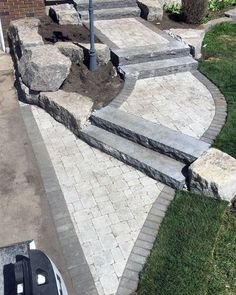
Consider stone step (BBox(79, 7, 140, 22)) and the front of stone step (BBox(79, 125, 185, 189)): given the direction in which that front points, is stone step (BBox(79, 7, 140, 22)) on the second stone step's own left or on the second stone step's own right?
on the second stone step's own right

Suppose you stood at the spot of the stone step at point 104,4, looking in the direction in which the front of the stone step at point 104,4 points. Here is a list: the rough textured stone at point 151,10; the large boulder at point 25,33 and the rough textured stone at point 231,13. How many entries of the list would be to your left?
2

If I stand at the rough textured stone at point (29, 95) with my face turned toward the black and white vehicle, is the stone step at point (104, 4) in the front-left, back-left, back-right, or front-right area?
back-left

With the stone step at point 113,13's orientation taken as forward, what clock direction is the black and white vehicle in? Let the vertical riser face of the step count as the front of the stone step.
The black and white vehicle is roughly at 12 o'clock from the stone step.

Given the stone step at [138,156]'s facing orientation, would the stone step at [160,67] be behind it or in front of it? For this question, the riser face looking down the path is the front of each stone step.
behind

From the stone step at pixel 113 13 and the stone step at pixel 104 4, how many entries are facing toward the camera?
2

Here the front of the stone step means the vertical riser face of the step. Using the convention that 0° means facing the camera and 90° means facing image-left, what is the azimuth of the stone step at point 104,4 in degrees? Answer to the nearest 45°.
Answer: approximately 0°

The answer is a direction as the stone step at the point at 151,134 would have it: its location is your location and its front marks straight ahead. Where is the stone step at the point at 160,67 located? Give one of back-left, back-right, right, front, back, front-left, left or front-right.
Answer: back-right

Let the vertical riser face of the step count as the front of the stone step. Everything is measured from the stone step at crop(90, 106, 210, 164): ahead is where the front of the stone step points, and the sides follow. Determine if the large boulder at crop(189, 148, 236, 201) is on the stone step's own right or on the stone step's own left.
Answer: on the stone step's own left

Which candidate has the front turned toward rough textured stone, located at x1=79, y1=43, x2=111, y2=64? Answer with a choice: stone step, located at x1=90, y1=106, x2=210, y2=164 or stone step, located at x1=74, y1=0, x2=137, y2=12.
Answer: stone step, located at x1=74, y1=0, x2=137, y2=12
